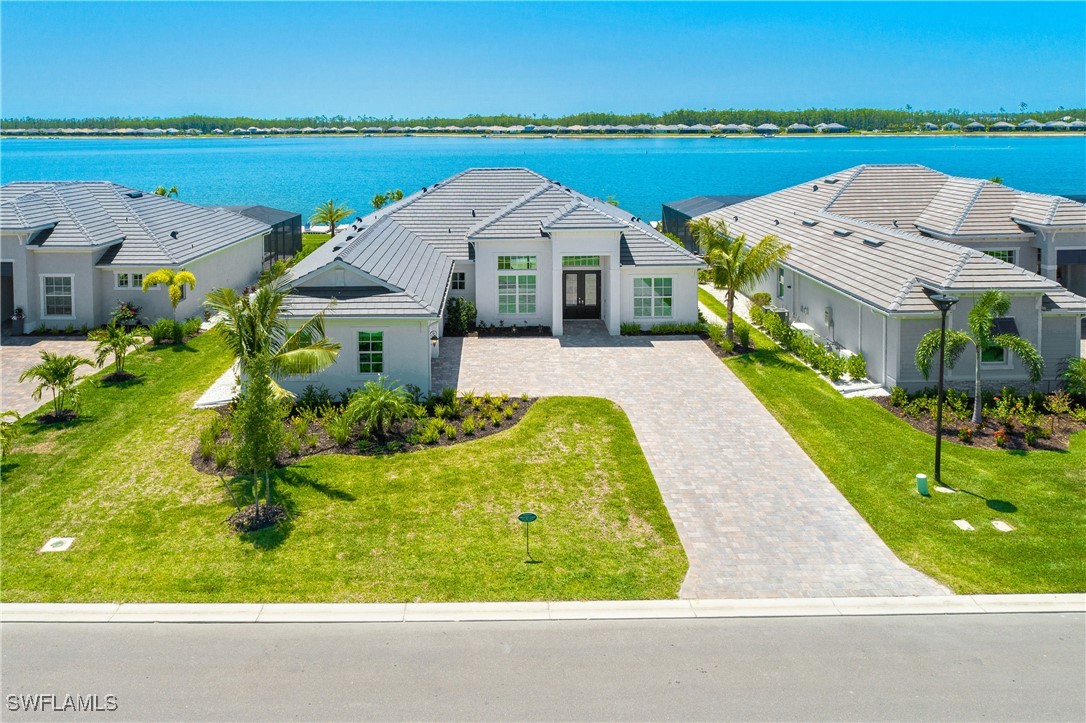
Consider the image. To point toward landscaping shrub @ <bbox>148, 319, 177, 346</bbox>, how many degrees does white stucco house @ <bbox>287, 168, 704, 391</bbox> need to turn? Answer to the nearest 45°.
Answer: approximately 90° to its right

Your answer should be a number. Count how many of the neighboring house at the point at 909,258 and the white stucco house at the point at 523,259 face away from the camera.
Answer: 0

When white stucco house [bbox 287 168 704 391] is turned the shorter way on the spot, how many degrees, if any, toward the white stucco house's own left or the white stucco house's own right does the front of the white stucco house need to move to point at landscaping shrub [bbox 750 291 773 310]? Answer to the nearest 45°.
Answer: approximately 90° to the white stucco house's own left

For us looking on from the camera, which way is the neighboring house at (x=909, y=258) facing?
facing the viewer and to the right of the viewer

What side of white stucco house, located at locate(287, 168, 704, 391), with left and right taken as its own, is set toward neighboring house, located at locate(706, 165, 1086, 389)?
left

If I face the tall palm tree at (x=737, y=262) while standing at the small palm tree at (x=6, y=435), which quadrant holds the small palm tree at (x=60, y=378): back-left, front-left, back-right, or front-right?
front-left

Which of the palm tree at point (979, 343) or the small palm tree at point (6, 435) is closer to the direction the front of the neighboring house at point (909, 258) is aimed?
the palm tree

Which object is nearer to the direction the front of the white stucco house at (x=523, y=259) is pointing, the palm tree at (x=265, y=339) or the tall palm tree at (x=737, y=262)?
the palm tree

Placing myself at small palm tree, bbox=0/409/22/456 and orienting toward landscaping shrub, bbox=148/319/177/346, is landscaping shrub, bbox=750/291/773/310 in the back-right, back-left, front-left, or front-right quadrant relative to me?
front-right

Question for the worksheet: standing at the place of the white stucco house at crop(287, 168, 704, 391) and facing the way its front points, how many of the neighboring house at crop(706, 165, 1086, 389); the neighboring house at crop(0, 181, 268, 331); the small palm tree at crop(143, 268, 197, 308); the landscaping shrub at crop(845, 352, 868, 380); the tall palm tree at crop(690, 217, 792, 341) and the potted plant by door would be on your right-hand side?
3

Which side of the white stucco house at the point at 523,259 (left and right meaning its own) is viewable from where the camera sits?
front
